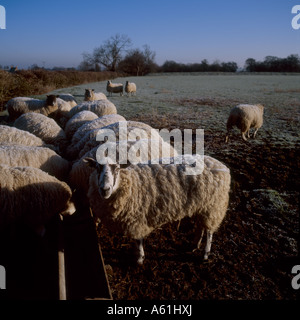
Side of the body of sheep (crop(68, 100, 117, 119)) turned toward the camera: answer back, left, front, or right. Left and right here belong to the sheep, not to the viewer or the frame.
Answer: left

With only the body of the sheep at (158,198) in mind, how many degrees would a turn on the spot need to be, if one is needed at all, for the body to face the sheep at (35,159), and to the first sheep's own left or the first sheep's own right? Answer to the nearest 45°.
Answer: approximately 90° to the first sheep's own right
